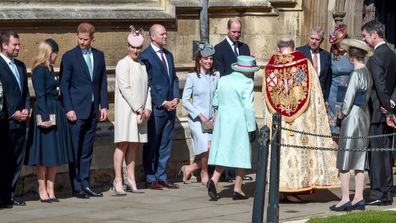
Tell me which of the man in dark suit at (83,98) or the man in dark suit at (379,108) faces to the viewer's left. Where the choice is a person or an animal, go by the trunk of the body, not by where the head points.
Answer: the man in dark suit at (379,108)

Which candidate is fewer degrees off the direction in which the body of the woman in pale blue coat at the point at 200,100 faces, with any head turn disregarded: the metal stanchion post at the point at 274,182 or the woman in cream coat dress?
the metal stanchion post

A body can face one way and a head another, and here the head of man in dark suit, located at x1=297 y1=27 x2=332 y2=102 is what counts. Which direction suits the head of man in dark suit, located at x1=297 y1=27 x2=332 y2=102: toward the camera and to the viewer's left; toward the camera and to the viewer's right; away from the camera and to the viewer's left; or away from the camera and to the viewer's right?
toward the camera and to the viewer's left

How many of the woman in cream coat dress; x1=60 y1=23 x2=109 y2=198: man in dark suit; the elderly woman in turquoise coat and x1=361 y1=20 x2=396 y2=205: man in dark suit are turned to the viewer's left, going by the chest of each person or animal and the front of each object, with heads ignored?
1

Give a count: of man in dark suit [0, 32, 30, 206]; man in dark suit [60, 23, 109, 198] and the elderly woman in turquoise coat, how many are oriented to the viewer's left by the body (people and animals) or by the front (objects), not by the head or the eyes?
0

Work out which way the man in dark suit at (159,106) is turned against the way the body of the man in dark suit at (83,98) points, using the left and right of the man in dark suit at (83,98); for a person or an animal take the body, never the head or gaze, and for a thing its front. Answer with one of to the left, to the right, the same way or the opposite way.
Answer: the same way

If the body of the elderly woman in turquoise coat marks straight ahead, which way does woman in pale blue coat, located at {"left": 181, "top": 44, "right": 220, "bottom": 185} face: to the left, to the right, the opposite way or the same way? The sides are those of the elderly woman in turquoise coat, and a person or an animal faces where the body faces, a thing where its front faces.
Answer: to the right

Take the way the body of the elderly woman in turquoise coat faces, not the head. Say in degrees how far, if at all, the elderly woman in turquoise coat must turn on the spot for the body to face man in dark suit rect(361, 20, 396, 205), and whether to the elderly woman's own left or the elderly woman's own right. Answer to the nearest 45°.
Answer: approximately 45° to the elderly woman's own right

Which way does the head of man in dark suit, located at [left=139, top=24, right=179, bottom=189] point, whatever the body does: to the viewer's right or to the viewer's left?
to the viewer's right

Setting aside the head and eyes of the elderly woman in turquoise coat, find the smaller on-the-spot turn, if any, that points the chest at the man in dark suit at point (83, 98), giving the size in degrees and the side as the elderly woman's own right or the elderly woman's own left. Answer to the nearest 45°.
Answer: approximately 135° to the elderly woman's own left

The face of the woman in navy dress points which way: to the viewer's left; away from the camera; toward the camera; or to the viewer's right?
to the viewer's right

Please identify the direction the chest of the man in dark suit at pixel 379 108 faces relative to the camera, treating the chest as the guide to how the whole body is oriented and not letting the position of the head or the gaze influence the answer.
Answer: to the viewer's left

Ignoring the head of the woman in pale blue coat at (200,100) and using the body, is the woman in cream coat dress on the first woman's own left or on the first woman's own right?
on the first woman's own right

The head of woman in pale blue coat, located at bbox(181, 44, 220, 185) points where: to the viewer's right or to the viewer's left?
to the viewer's right
